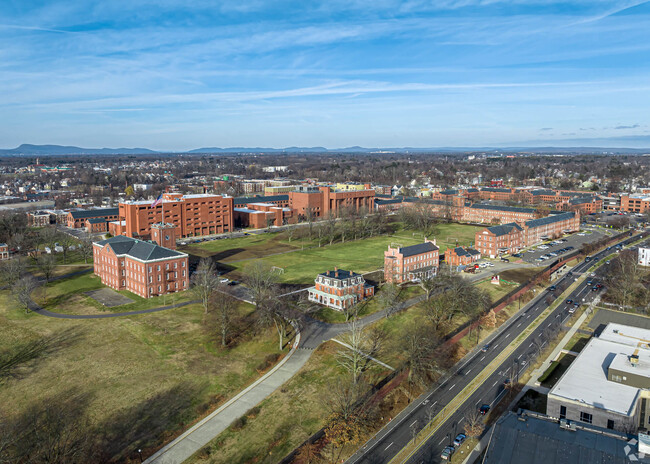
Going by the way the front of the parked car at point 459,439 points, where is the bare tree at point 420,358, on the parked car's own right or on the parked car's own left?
on the parked car's own left

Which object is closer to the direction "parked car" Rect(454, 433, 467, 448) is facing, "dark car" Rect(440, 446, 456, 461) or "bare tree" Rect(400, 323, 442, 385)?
the bare tree

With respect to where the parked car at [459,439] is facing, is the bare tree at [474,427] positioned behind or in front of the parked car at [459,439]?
in front

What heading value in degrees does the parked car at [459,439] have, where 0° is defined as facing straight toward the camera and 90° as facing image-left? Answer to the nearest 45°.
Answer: approximately 225°

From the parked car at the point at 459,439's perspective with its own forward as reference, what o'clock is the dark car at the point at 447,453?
The dark car is roughly at 5 o'clock from the parked car.

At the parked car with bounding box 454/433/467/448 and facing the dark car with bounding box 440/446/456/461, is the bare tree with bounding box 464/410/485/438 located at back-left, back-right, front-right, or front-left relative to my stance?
back-left

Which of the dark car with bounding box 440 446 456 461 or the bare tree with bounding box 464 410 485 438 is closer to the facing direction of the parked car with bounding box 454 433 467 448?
the bare tree
